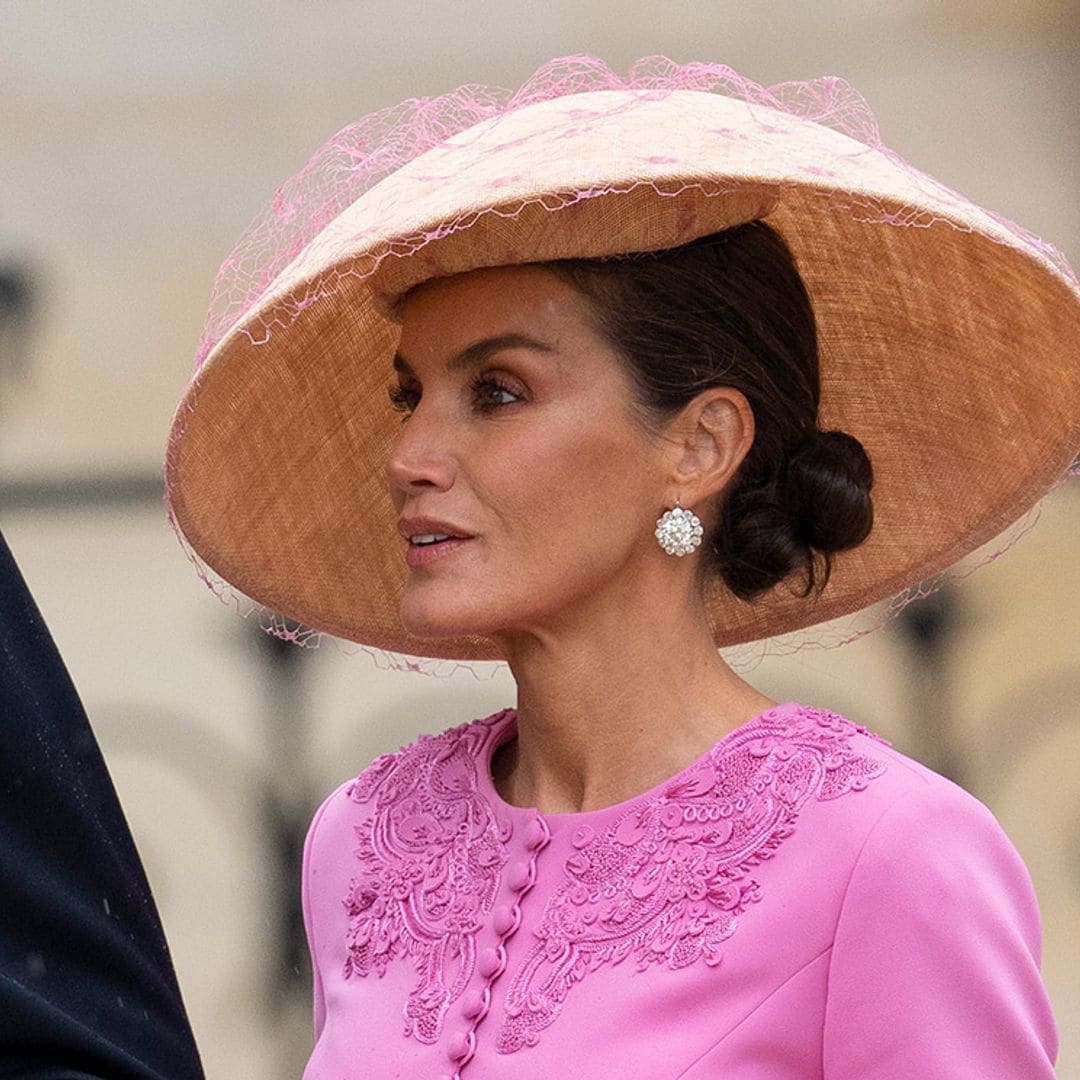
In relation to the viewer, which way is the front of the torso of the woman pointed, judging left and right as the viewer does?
facing the viewer and to the left of the viewer

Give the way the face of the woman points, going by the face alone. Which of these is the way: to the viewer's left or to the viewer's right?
to the viewer's left
